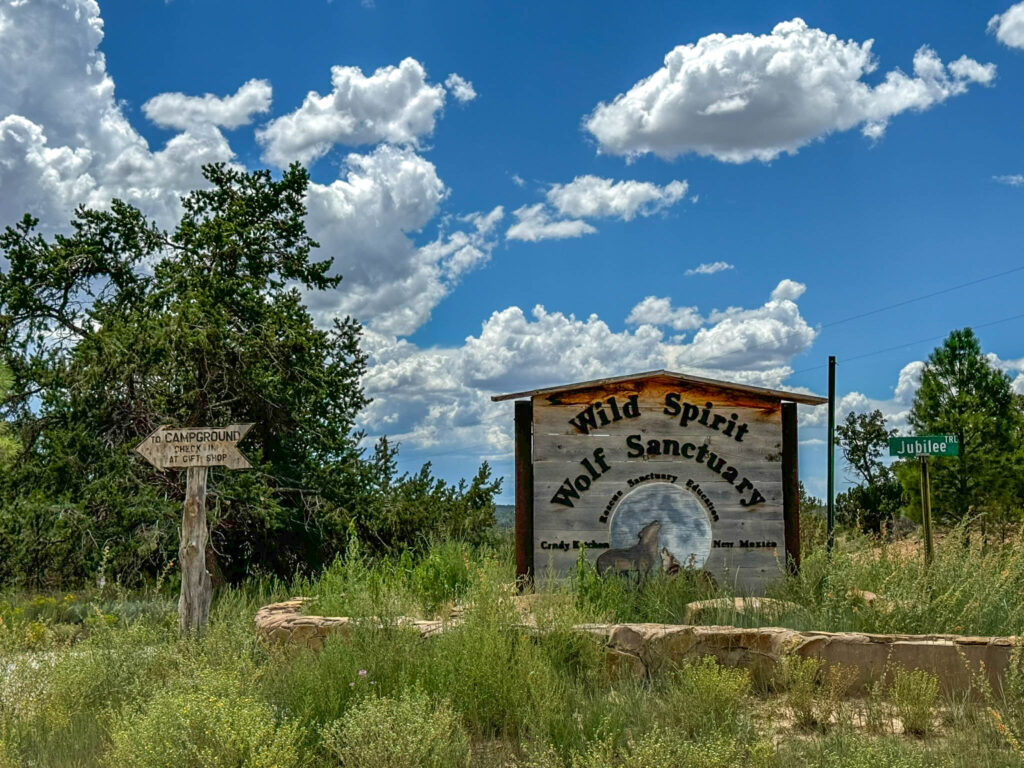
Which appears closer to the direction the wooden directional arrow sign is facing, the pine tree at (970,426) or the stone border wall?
the stone border wall

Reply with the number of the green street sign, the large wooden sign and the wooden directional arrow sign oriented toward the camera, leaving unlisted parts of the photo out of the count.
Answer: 3

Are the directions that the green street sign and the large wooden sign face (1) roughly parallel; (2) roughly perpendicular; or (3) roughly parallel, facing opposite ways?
roughly parallel

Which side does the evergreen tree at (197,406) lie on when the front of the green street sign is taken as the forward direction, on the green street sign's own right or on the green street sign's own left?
on the green street sign's own right

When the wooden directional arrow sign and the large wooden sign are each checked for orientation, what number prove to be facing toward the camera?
2

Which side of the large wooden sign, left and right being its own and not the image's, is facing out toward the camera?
front

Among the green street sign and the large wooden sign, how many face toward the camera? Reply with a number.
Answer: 2

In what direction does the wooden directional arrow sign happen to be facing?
toward the camera

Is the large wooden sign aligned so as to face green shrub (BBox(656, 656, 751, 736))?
yes

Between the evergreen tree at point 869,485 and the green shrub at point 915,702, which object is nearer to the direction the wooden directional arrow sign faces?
the green shrub

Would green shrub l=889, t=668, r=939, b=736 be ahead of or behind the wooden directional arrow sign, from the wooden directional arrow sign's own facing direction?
ahead

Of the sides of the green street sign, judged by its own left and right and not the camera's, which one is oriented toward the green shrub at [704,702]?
front
